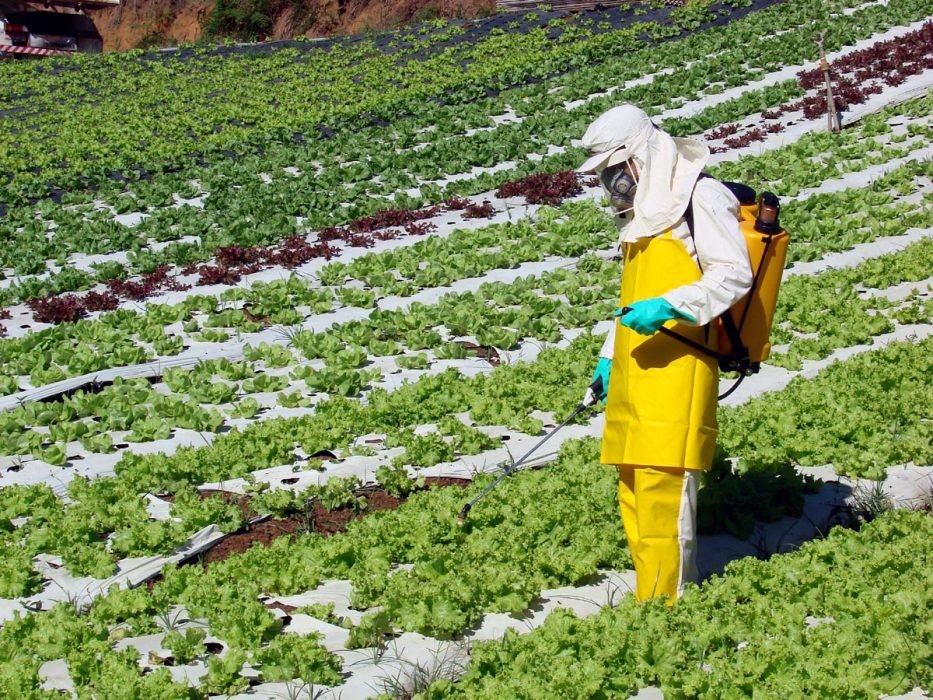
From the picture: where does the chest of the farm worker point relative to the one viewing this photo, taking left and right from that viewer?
facing the viewer and to the left of the viewer

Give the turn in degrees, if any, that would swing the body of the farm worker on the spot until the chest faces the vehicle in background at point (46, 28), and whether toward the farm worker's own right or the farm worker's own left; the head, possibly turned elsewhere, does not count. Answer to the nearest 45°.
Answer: approximately 90° to the farm worker's own right
